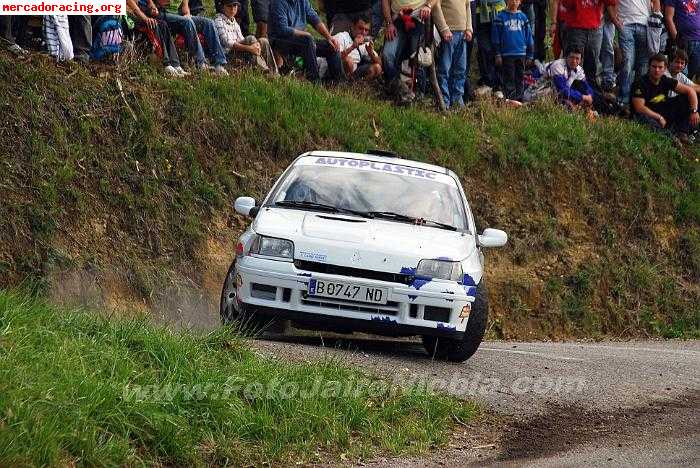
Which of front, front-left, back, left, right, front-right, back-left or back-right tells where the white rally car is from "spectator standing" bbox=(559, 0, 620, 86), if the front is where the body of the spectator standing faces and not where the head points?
front

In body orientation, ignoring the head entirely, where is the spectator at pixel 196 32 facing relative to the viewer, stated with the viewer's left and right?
facing the viewer and to the right of the viewer

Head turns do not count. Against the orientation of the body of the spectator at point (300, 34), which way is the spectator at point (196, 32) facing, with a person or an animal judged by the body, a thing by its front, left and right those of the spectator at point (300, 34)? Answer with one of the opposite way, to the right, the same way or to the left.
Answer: the same way

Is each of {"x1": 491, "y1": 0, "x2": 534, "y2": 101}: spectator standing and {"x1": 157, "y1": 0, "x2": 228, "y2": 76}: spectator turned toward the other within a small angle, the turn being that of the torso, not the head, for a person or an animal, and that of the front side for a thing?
no

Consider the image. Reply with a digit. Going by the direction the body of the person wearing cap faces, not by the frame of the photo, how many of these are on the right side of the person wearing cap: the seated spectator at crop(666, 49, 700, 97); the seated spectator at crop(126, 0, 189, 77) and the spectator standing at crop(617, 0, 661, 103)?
1

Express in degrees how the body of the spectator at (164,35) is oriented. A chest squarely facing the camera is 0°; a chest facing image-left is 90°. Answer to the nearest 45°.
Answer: approximately 315°

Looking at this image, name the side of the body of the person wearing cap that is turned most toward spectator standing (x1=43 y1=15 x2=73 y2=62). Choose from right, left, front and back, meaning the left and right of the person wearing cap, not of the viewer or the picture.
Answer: right

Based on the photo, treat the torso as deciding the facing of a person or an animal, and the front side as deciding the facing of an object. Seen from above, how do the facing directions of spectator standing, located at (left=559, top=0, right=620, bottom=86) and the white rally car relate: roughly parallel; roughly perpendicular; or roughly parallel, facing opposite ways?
roughly parallel

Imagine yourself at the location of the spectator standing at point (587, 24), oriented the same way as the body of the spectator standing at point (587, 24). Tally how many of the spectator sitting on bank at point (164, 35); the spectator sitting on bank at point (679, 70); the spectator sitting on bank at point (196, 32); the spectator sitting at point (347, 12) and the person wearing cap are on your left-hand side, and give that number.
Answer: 1

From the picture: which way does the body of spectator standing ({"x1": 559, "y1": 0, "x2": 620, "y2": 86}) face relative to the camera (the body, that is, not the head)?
toward the camera

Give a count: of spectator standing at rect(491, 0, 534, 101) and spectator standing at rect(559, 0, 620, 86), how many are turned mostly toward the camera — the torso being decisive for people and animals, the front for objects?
2

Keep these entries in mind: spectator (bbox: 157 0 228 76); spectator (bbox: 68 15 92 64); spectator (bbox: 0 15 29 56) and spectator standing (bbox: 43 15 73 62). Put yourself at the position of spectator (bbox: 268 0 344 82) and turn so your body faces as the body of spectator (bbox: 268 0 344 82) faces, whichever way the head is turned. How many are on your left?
0

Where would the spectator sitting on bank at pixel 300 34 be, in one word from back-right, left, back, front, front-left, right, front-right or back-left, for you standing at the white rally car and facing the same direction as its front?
back

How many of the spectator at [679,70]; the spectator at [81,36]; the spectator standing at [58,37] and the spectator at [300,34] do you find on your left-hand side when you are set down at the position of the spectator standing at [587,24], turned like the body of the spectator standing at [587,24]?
1

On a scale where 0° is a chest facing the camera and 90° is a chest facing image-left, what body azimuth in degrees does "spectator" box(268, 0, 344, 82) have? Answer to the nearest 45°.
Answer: approximately 315°

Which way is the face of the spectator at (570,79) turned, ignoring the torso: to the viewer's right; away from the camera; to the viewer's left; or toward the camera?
toward the camera

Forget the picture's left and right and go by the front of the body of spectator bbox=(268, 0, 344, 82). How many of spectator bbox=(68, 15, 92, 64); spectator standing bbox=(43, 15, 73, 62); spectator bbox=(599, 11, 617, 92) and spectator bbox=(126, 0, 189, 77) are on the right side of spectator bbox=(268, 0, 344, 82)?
3

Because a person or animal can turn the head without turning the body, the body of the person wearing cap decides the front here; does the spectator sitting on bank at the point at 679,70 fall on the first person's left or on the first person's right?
on the first person's left

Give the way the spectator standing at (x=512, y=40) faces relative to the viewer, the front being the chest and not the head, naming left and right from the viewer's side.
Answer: facing the viewer
